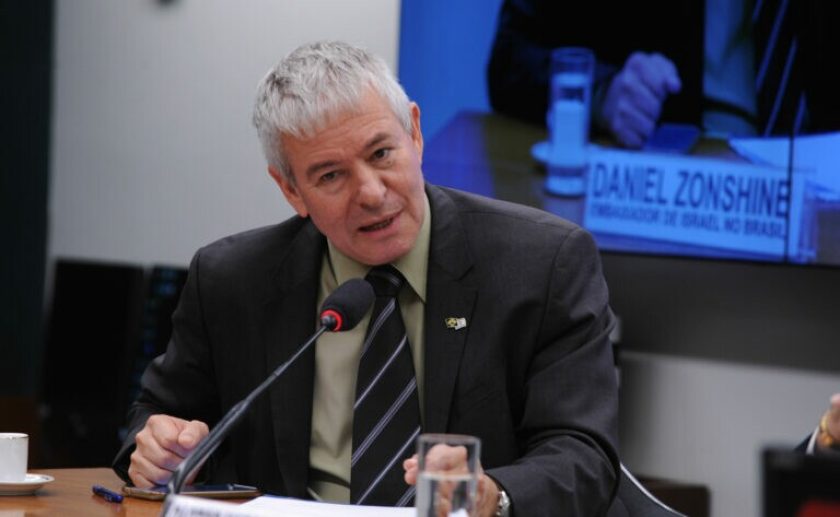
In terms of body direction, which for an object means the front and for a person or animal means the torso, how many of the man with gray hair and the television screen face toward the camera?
2

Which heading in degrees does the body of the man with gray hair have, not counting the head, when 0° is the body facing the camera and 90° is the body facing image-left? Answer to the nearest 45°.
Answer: approximately 0°

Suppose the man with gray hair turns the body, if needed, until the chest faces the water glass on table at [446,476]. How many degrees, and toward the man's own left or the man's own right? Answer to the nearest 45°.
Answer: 0° — they already face it

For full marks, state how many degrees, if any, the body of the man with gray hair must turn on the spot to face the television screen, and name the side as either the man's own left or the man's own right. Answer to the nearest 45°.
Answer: approximately 135° to the man's own left

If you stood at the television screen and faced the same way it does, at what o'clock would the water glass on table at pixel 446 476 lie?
The water glass on table is roughly at 12 o'clock from the television screen.
